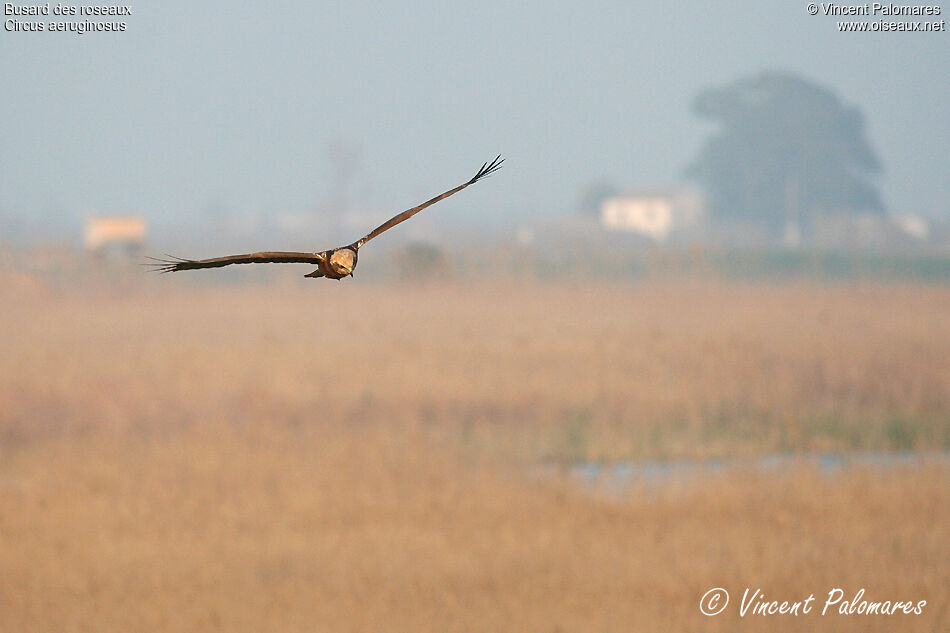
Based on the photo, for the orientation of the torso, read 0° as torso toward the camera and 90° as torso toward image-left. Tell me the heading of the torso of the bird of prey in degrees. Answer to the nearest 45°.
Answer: approximately 0°
